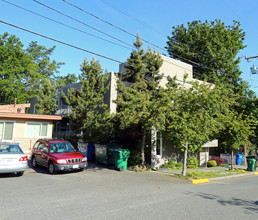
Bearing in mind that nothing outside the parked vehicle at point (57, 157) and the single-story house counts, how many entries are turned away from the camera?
0

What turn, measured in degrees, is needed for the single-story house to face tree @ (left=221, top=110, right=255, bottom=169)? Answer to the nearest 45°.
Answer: approximately 45° to its left

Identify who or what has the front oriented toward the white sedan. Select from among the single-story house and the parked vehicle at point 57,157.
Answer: the single-story house

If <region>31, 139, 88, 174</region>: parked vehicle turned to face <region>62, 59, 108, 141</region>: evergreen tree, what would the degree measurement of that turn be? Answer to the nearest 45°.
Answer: approximately 135° to its left

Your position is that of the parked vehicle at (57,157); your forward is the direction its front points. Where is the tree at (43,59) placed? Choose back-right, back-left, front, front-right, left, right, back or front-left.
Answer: back-left

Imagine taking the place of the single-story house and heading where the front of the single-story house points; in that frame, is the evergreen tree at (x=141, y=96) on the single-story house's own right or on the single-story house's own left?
on the single-story house's own left

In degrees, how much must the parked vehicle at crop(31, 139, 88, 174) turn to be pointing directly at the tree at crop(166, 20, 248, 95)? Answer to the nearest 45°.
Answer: approximately 90° to its left

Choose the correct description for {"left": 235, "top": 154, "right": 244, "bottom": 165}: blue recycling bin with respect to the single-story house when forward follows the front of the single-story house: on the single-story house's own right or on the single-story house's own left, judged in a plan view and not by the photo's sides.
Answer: on the single-story house's own left

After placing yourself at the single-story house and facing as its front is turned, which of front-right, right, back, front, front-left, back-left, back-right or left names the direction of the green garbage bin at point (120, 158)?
front-left

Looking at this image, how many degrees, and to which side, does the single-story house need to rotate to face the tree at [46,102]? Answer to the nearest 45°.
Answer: approximately 180°

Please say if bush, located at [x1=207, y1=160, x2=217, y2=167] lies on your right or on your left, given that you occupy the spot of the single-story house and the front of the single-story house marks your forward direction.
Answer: on your left

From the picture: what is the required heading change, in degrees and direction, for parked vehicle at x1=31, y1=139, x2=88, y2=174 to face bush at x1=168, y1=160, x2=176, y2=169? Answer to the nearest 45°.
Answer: approximately 45° to its left

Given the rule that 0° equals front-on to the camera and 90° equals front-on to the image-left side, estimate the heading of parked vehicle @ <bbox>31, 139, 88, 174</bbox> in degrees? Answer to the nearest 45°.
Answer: approximately 315°

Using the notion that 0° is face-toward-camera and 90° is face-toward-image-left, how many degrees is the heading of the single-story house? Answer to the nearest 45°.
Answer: approximately 0°
